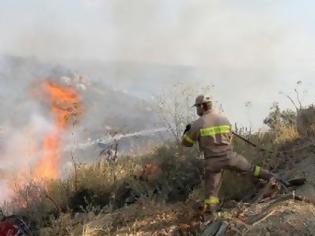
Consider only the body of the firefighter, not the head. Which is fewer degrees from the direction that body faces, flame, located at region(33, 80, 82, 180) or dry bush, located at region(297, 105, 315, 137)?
the flame

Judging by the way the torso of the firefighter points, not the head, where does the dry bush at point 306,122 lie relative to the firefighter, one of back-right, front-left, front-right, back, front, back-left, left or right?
right

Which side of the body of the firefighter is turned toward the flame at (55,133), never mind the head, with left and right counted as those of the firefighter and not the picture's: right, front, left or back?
front

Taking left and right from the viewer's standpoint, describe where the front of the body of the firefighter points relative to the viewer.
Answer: facing away from the viewer and to the left of the viewer
